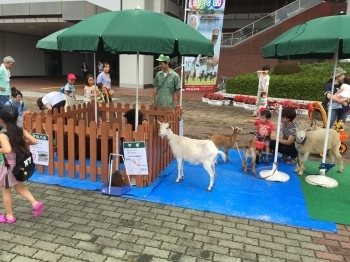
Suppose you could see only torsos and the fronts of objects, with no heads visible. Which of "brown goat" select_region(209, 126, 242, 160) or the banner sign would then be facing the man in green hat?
the banner sign

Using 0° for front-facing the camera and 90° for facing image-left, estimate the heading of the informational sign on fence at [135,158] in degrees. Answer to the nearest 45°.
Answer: approximately 0°

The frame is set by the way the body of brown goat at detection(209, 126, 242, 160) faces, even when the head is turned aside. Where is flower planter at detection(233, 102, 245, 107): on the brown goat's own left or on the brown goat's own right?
on the brown goat's own left

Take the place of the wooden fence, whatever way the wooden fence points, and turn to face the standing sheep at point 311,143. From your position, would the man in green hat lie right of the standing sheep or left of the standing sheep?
left

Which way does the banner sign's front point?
toward the camera

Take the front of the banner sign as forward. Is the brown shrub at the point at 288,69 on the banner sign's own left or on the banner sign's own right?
on the banner sign's own left

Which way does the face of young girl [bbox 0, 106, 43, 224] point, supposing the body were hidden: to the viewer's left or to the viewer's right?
to the viewer's right

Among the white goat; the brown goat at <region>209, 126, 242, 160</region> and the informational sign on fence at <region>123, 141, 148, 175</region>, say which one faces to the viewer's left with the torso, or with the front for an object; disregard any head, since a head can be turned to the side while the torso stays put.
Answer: the white goat

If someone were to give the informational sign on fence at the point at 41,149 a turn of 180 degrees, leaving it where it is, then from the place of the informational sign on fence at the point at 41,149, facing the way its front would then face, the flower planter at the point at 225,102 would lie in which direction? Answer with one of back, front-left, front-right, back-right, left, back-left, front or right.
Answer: front-right

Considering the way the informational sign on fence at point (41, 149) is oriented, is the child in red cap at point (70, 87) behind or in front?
behind

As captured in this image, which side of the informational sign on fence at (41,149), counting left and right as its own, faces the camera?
front

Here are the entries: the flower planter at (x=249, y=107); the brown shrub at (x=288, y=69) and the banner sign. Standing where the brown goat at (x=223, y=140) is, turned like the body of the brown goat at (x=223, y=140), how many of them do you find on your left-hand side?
3

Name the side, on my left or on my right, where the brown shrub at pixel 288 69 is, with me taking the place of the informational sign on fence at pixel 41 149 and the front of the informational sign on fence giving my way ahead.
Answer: on my left

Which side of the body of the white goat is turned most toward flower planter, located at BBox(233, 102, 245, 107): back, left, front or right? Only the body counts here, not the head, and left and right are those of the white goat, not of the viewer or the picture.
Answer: right

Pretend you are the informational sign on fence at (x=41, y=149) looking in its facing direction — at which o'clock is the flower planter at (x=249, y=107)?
The flower planter is roughly at 8 o'clock from the informational sign on fence.
